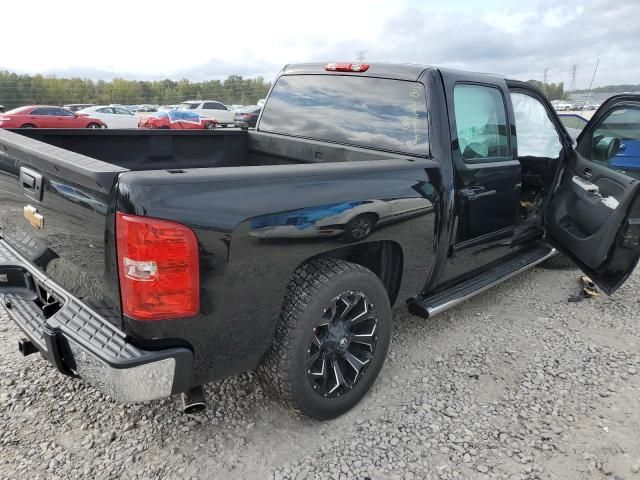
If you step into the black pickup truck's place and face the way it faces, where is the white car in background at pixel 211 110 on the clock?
The white car in background is roughly at 10 o'clock from the black pickup truck.

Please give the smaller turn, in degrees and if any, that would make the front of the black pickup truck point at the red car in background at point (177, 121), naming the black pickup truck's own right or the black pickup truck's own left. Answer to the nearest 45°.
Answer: approximately 45° to the black pickup truck's own left

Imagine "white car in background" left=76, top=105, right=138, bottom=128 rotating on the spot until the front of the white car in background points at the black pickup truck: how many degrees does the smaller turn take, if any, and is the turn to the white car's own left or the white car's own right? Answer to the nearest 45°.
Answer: approximately 90° to the white car's own right

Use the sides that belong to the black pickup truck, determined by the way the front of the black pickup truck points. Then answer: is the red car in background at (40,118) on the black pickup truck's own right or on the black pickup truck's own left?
on the black pickup truck's own left

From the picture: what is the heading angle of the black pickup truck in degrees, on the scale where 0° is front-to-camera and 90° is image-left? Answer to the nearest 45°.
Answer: approximately 225°

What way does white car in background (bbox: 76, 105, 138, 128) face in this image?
to the viewer's right
